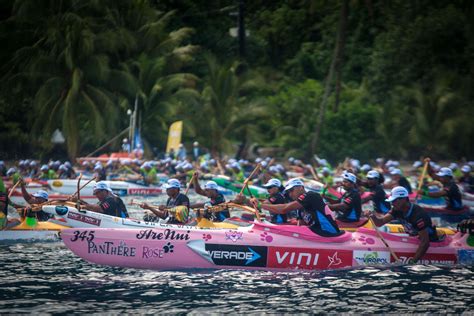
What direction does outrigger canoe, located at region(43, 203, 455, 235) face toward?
to the viewer's left

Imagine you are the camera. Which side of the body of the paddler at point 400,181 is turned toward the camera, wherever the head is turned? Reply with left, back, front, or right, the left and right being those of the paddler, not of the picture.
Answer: left

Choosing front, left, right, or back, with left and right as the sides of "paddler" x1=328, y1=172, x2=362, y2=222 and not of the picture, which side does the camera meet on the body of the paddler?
left

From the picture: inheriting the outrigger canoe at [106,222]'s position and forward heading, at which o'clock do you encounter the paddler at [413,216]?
The paddler is roughly at 7 o'clock from the outrigger canoe.

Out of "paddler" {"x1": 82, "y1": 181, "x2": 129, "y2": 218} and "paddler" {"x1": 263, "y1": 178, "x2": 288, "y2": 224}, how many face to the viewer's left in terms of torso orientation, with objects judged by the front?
2

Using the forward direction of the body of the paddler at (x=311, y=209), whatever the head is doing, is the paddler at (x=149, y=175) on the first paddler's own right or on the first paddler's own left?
on the first paddler's own right

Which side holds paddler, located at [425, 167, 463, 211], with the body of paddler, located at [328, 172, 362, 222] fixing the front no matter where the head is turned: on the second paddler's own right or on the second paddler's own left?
on the second paddler's own right

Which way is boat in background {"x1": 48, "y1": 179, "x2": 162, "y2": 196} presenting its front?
to the viewer's left

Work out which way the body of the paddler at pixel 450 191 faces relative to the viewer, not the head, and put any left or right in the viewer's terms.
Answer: facing to the left of the viewer

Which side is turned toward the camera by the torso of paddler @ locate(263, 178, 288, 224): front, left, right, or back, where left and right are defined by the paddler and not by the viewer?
left

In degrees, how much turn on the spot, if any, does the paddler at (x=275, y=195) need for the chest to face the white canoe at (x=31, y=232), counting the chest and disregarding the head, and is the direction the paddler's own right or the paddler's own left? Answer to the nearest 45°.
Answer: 0° — they already face it

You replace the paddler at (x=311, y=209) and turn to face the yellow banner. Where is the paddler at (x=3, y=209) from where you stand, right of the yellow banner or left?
left

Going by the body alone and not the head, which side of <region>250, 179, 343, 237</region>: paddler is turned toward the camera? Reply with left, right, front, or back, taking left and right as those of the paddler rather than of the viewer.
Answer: left
